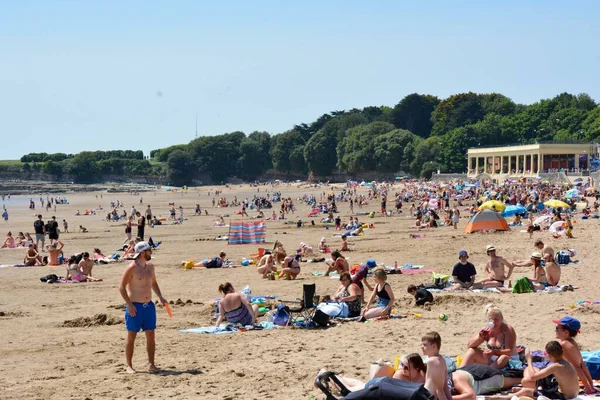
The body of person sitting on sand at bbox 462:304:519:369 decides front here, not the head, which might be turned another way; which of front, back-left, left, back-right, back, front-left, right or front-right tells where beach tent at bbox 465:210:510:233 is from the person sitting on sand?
back-right

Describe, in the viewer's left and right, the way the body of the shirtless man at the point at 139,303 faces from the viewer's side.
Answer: facing the viewer and to the right of the viewer

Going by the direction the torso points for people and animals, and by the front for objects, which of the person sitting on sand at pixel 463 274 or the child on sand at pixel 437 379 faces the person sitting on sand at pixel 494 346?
the person sitting on sand at pixel 463 274

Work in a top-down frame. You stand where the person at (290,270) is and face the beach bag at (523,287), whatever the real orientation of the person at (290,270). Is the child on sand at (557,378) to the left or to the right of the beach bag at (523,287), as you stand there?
right

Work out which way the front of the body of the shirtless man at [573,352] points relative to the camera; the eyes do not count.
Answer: to the viewer's left

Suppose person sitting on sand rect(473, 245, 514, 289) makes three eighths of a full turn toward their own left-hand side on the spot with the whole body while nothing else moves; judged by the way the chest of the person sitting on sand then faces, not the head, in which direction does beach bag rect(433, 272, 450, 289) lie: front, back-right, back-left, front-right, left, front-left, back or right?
back

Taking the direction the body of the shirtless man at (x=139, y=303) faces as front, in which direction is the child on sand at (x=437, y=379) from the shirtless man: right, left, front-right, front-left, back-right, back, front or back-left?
front

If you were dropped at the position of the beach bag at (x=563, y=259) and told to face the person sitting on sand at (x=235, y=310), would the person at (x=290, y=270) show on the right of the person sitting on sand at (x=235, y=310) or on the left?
right

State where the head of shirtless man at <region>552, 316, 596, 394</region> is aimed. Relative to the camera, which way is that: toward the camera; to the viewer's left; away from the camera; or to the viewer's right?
to the viewer's left

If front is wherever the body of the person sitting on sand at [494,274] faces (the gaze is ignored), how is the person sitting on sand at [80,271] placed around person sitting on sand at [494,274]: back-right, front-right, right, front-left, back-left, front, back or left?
front-right

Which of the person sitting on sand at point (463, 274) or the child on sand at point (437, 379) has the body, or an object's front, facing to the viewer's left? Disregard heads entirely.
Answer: the child on sand

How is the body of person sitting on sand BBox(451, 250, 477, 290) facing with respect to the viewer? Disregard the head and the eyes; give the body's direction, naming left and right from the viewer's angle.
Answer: facing the viewer

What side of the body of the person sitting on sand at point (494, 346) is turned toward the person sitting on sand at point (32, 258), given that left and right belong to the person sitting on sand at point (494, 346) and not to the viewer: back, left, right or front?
right
